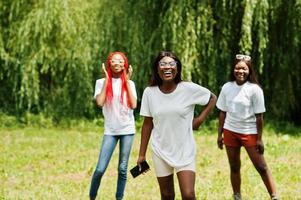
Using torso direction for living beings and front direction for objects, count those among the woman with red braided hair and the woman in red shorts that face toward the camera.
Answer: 2

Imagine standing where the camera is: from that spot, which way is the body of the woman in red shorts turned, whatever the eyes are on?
toward the camera

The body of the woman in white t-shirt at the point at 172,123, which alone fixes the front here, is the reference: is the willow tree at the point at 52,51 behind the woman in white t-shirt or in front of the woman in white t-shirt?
behind

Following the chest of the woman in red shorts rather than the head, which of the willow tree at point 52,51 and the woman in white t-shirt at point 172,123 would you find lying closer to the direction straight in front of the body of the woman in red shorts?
the woman in white t-shirt

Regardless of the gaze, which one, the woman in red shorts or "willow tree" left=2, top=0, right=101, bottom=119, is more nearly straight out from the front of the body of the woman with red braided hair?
the woman in red shorts

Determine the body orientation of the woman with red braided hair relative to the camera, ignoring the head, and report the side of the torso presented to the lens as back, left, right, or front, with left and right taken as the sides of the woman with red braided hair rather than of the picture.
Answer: front

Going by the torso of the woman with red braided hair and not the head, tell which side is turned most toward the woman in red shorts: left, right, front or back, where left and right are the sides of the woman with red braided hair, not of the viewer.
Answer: left
